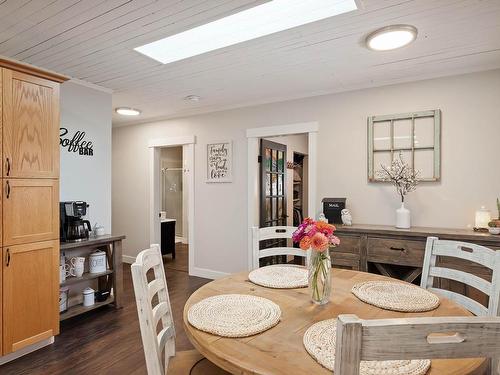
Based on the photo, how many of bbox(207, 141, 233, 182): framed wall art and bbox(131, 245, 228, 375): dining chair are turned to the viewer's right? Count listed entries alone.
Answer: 1

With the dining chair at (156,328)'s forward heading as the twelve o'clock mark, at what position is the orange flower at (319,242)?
The orange flower is roughly at 12 o'clock from the dining chair.

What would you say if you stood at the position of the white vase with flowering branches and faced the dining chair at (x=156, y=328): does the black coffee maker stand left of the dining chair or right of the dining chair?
right

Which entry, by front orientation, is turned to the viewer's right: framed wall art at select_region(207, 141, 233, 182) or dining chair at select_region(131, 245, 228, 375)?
the dining chair

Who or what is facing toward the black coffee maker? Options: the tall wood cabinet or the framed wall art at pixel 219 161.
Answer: the framed wall art

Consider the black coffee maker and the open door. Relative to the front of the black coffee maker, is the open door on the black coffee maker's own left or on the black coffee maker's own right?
on the black coffee maker's own left

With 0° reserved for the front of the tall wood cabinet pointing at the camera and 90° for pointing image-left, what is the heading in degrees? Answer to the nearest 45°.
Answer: approximately 315°

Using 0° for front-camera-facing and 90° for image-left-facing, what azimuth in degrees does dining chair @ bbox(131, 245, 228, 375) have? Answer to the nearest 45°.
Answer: approximately 270°

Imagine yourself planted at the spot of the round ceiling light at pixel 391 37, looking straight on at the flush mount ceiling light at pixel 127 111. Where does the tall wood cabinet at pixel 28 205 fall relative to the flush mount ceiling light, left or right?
left

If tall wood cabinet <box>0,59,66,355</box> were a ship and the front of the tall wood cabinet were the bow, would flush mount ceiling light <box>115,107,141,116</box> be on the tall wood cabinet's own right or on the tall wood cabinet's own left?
on the tall wood cabinet's own left

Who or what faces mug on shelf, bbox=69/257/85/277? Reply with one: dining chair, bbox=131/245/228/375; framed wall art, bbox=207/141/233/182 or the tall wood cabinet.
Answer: the framed wall art

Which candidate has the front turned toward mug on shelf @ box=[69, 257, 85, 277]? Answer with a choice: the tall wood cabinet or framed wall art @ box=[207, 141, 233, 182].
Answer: the framed wall art

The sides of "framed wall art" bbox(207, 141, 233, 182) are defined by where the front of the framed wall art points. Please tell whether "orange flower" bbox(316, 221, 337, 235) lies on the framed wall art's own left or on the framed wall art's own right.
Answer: on the framed wall art's own left

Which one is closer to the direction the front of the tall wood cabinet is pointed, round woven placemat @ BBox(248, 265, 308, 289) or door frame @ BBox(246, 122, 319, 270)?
the round woven placemat

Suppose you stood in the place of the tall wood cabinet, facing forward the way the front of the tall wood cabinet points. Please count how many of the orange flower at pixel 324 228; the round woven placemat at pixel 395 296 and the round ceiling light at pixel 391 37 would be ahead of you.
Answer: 3

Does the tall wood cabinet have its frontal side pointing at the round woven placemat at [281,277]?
yes
